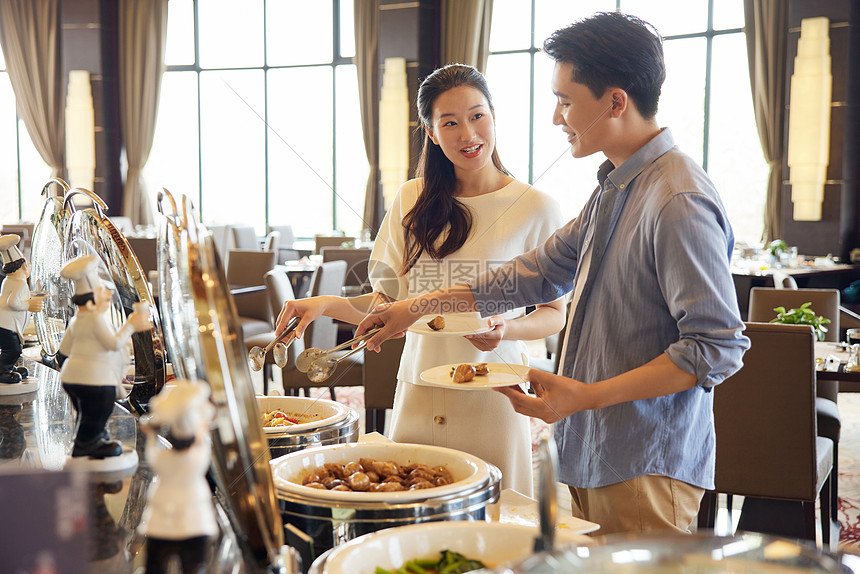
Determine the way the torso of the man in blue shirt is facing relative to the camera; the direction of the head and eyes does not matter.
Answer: to the viewer's left

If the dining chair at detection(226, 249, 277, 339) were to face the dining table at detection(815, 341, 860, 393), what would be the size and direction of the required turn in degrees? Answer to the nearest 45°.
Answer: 0° — it already faces it

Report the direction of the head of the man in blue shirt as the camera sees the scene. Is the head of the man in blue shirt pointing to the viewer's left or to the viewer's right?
to the viewer's left

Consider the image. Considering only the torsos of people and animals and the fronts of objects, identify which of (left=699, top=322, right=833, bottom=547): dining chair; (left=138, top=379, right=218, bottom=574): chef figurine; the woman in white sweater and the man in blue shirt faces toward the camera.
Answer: the woman in white sweater

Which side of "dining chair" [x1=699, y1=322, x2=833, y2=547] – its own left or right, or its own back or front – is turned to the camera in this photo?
back

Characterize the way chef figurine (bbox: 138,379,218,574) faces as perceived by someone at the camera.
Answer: facing away from the viewer

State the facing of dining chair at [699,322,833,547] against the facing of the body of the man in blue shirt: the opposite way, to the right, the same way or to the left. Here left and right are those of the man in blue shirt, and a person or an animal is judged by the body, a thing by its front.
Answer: to the right
